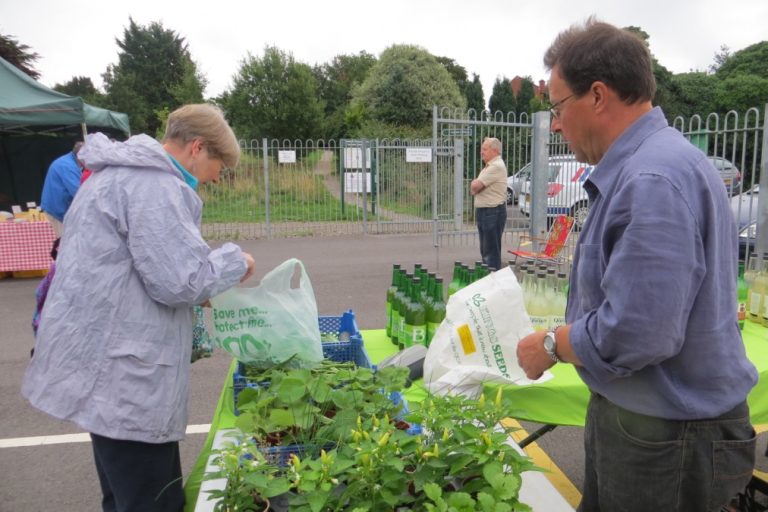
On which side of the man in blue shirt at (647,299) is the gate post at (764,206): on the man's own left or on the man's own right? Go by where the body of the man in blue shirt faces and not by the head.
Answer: on the man's own right

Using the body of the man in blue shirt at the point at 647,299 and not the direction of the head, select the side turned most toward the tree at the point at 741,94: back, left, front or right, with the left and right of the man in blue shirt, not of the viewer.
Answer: right

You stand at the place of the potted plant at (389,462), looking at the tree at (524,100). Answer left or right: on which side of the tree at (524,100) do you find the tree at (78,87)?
left

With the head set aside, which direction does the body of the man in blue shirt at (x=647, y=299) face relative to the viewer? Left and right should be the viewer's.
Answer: facing to the left of the viewer

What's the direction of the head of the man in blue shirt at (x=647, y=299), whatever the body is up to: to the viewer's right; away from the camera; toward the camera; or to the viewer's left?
to the viewer's left

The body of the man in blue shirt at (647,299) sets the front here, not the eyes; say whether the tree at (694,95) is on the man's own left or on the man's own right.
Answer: on the man's own right
